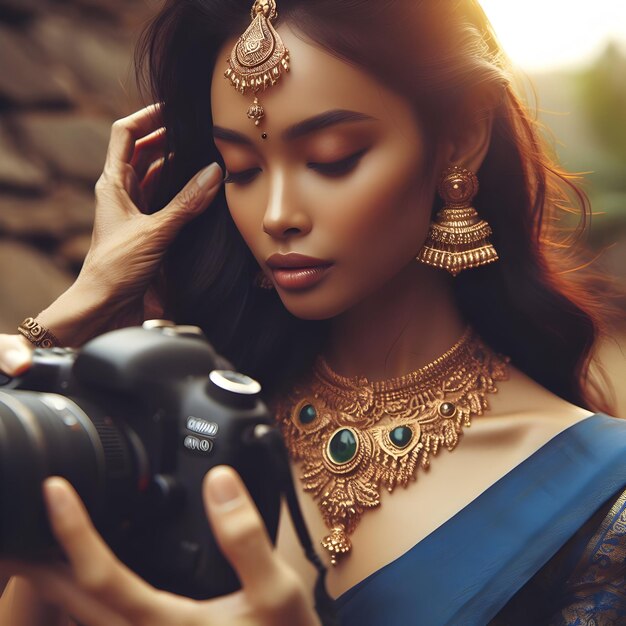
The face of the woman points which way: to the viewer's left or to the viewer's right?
to the viewer's left

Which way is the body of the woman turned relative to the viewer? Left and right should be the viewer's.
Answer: facing the viewer and to the left of the viewer
